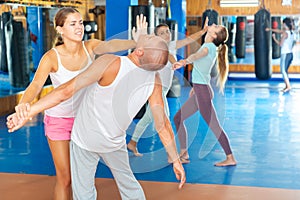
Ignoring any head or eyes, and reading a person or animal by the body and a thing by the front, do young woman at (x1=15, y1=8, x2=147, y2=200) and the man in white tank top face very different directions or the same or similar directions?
very different directions

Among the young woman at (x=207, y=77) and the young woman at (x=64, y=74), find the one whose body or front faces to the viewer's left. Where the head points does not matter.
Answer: the young woman at (x=207, y=77)

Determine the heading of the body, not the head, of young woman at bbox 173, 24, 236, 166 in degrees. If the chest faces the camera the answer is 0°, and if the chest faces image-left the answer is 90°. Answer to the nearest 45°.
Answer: approximately 90°

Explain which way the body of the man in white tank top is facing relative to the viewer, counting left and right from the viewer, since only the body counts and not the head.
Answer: facing away from the viewer and to the left of the viewer

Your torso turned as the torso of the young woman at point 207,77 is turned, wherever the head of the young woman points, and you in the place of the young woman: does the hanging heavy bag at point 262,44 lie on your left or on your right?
on your right

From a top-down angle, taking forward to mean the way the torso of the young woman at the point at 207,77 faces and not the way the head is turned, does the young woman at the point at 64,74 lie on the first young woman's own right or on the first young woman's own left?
on the first young woman's own left

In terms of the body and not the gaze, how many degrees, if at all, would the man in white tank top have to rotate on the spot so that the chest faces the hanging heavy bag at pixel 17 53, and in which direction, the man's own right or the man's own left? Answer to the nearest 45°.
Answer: approximately 45° to the man's own right

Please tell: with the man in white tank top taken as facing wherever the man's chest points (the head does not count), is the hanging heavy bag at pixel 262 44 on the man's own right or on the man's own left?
on the man's own right

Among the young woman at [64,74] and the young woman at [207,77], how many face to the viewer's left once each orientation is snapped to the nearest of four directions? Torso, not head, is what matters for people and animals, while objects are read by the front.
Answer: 1
